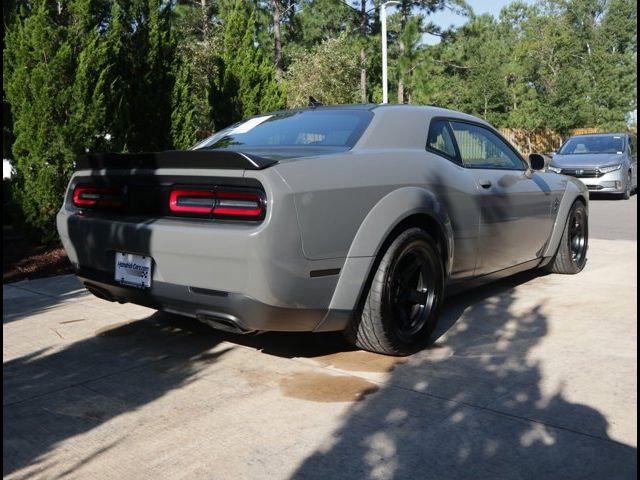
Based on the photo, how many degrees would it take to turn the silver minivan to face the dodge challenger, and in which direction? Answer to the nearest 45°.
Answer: approximately 45° to its left

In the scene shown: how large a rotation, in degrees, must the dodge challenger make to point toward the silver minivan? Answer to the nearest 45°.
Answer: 0° — it already faces it

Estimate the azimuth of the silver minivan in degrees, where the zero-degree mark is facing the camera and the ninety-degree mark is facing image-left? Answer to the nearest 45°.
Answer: approximately 45°

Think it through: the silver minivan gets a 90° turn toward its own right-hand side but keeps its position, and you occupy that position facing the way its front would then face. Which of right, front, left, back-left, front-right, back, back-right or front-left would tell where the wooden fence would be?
front-right

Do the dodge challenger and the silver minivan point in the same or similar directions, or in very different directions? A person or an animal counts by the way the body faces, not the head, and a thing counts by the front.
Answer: very different directions

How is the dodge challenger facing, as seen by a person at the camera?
facing away from the viewer and to the right of the viewer
